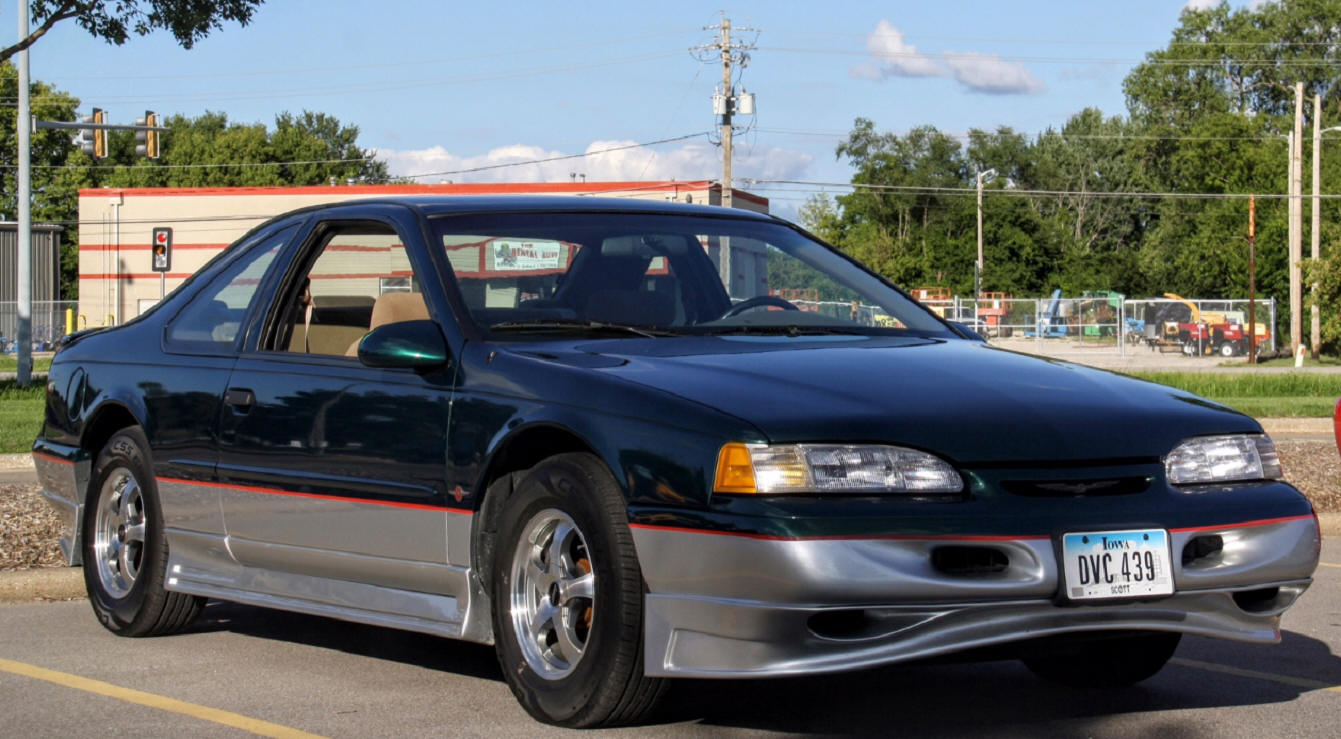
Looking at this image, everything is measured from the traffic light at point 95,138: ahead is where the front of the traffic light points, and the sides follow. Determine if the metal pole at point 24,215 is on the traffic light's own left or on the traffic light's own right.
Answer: on the traffic light's own left

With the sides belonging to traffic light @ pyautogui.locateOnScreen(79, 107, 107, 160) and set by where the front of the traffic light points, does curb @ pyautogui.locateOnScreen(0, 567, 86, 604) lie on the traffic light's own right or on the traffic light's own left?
on the traffic light's own left

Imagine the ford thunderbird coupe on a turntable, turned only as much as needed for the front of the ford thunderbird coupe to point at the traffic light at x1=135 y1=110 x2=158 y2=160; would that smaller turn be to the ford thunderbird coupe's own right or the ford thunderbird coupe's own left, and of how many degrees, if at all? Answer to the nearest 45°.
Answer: approximately 135° to the ford thunderbird coupe's own left

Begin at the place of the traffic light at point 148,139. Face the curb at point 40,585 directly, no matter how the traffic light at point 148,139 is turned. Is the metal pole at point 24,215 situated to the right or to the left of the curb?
right

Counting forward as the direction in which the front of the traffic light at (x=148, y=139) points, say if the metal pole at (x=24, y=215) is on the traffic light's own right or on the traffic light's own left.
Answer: on the traffic light's own left
